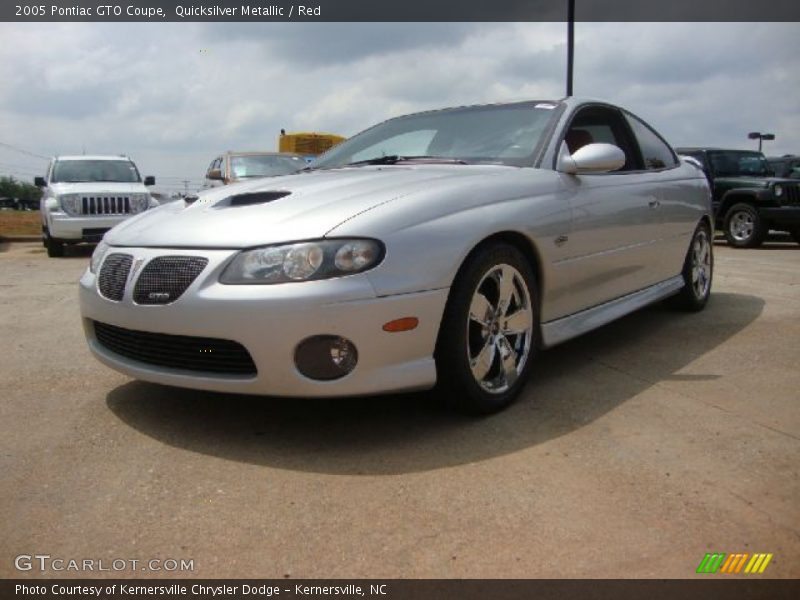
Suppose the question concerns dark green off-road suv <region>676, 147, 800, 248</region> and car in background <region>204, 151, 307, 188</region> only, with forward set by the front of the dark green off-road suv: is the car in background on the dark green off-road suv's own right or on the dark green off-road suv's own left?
on the dark green off-road suv's own right

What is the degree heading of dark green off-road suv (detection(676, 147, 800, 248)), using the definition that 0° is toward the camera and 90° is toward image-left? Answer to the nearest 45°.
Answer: approximately 315°

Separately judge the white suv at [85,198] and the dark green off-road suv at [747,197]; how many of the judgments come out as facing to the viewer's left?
0

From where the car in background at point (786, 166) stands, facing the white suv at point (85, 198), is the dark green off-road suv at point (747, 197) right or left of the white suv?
left

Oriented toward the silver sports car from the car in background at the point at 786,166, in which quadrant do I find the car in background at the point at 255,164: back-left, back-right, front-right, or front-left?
front-right

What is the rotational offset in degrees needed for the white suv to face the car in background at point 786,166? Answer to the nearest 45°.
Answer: approximately 90° to its left

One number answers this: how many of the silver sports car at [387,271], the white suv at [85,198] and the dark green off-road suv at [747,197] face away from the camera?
0

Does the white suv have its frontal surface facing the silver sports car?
yes

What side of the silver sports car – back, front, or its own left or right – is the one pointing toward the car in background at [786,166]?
back

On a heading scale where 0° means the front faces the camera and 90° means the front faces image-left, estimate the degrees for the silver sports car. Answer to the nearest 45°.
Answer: approximately 45°

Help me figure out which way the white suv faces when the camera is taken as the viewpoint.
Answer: facing the viewer

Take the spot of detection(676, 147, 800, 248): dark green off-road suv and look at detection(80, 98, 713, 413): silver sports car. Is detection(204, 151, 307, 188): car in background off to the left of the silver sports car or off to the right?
right

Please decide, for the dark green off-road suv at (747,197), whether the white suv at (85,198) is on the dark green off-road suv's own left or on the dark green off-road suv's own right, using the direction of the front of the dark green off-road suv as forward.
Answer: on the dark green off-road suv's own right

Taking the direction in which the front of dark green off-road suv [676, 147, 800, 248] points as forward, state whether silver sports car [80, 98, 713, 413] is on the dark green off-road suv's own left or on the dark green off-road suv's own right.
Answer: on the dark green off-road suv's own right

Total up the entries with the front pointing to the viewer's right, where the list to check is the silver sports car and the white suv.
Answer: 0

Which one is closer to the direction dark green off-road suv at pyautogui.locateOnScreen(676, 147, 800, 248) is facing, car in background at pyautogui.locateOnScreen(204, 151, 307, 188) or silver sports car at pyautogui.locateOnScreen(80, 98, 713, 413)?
the silver sports car
